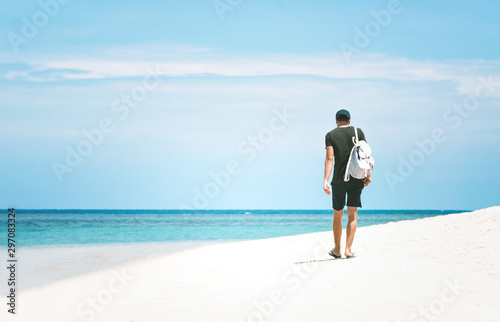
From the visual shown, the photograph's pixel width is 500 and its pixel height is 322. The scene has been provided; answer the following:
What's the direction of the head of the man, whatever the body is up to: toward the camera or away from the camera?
away from the camera

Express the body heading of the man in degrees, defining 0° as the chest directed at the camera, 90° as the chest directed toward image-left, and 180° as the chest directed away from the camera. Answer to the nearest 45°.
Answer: approximately 180°
